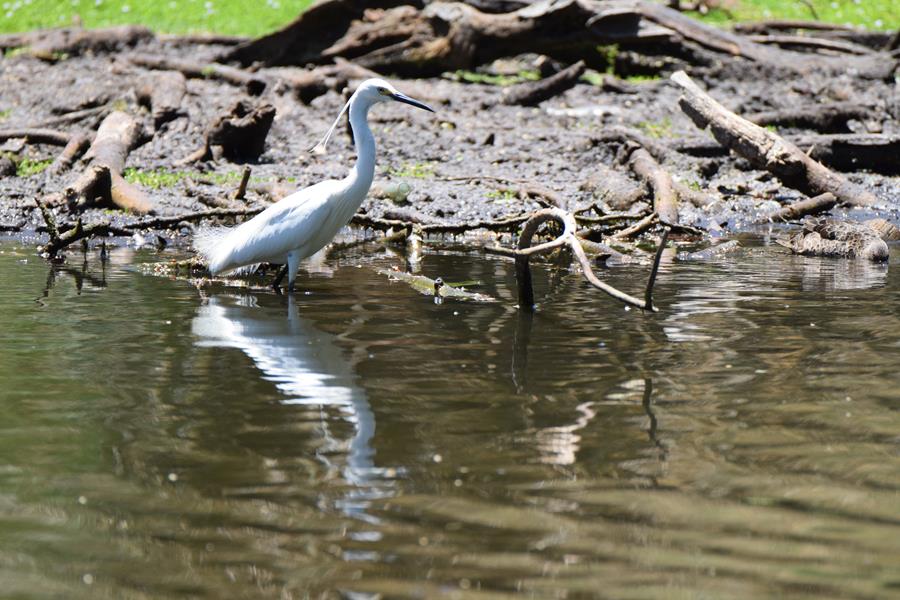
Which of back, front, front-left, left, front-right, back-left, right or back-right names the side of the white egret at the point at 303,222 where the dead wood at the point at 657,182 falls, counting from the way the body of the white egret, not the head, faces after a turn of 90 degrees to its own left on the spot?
front-right

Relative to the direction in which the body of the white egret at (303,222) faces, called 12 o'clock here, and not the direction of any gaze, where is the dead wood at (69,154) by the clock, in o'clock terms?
The dead wood is roughly at 8 o'clock from the white egret.

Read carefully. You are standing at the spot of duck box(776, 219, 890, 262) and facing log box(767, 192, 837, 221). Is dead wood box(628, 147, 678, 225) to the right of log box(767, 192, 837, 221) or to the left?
left

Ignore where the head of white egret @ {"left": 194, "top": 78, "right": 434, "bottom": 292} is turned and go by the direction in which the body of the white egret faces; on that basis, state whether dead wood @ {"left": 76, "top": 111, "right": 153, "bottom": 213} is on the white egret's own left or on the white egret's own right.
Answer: on the white egret's own left

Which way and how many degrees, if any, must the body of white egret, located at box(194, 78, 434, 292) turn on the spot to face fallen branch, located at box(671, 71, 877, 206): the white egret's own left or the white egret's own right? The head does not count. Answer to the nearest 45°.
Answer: approximately 45° to the white egret's own left

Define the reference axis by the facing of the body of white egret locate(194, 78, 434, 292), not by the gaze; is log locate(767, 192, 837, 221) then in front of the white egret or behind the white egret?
in front

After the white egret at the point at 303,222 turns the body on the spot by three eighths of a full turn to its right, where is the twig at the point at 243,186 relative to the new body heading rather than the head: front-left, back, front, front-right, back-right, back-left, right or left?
back-right

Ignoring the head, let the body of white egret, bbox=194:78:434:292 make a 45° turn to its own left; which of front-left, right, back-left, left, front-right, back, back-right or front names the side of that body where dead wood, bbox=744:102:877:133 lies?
front

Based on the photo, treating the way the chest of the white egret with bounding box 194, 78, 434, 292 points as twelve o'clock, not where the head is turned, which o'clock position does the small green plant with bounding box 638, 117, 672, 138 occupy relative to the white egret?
The small green plant is roughly at 10 o'clock from the white egret.

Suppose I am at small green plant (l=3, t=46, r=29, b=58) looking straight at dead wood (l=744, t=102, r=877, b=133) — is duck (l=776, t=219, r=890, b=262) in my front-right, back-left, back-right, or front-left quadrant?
front-right

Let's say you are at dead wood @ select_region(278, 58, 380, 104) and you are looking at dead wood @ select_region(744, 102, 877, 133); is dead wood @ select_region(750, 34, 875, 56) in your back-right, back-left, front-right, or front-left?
front-left

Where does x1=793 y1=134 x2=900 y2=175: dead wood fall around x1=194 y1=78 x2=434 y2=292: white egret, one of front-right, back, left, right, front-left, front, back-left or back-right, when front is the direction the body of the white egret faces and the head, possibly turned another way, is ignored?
front-left

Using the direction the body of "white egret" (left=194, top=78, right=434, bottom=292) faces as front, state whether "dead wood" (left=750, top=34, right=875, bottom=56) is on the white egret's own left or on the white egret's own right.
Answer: on the white egret's own left

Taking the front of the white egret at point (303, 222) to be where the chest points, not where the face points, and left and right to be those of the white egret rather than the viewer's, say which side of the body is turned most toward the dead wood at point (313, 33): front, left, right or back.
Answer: left

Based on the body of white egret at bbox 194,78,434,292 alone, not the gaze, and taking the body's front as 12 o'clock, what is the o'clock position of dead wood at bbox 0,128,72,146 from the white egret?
The dead wood is roughly at 8 o'clock from the white egret.

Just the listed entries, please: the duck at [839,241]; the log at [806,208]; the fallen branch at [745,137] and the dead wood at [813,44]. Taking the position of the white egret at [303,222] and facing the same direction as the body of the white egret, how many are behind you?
0

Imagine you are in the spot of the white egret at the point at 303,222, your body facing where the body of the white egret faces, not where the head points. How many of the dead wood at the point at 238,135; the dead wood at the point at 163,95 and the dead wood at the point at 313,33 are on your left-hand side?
3

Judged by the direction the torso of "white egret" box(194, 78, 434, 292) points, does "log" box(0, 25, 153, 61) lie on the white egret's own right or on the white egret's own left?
on the white egret's own left

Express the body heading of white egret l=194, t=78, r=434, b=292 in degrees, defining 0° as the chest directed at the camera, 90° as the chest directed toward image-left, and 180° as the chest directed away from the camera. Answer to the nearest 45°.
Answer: approximately 270°

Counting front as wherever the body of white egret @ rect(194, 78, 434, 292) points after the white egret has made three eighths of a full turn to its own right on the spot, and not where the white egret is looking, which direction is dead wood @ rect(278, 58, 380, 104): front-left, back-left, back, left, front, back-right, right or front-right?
back-right
